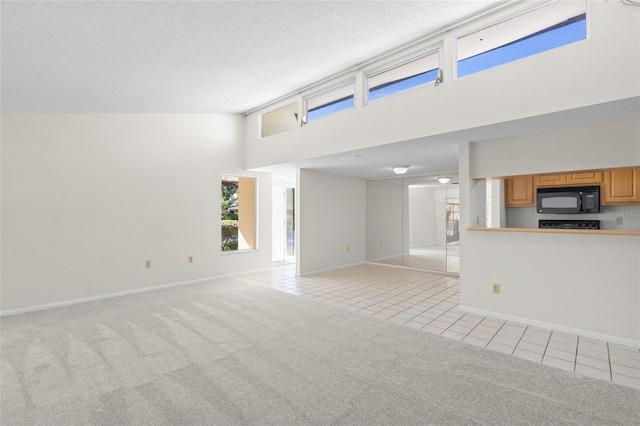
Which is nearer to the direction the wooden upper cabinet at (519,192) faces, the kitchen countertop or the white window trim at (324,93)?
the kitchen countertop

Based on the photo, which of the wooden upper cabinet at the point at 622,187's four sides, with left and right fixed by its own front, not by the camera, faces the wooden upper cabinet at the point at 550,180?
right

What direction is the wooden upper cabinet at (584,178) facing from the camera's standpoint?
toward the camera

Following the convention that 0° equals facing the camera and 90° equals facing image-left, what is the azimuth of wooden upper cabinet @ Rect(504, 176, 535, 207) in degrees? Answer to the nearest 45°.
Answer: approximately 0°

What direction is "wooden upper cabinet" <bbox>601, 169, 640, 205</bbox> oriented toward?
toward the camera

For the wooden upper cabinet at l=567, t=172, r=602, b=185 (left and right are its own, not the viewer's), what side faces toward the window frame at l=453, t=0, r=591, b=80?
front

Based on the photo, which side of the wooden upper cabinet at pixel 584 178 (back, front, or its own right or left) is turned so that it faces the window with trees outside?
right

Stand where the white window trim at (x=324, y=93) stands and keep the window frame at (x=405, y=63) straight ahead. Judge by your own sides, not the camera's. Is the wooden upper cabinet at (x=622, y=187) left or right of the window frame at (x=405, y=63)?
left
